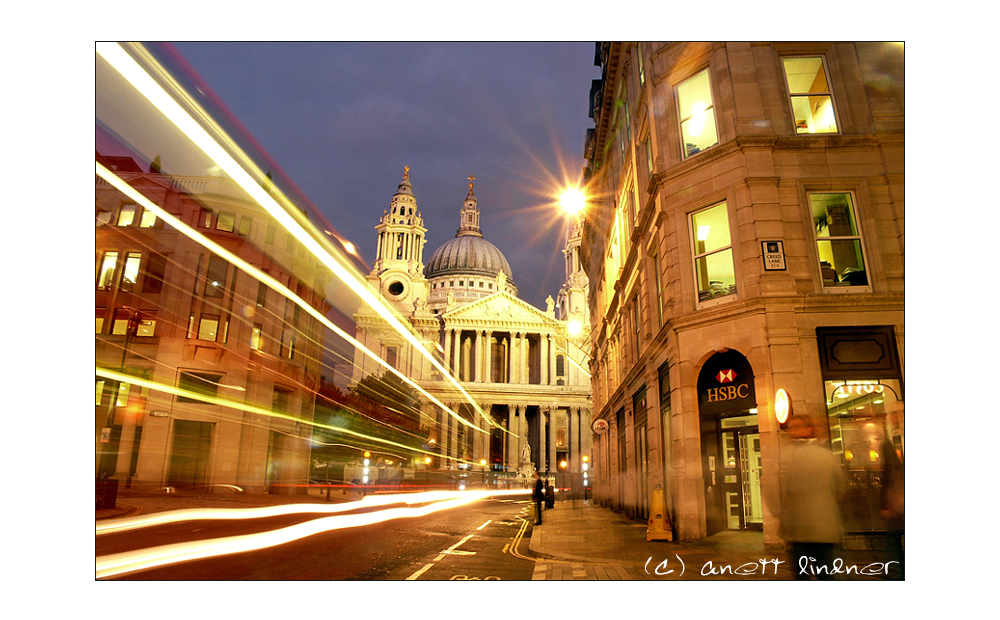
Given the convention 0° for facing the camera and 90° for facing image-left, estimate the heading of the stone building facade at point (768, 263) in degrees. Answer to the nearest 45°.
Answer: approximately 45°

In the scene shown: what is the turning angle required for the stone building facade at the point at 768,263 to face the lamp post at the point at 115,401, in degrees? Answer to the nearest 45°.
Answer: approximately 45° to its right

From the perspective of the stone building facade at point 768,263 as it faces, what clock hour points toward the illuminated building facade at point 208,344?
The illuminated building facade is roughly at 2 o'clock from the stone building facade.
